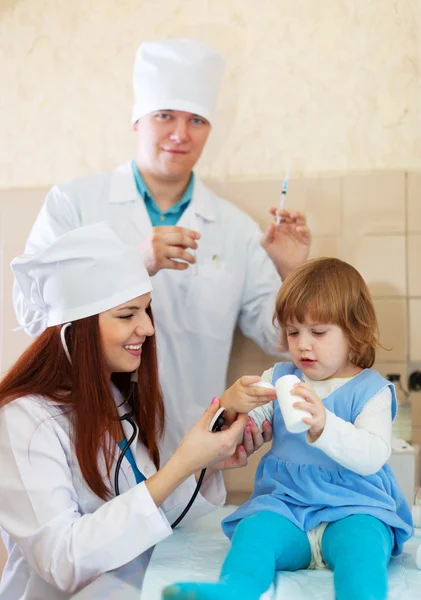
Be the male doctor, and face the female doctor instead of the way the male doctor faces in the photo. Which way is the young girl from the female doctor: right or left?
left

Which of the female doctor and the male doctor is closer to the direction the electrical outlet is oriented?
the female doctor

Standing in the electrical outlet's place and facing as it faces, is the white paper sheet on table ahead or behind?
ahead

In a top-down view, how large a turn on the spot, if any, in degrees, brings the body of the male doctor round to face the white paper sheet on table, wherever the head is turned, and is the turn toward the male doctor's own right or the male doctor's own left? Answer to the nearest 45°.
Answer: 0° — they already face it

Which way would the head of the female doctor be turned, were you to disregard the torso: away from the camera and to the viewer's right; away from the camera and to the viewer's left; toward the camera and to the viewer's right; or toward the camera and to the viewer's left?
toward the camera and to the viewer's right

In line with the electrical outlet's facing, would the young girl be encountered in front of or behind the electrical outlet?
in front

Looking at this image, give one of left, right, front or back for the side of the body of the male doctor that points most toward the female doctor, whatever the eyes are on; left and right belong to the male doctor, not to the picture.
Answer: front

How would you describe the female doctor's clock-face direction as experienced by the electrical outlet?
The female doctor is roughly at 1 o'clock from the electrical outlet.

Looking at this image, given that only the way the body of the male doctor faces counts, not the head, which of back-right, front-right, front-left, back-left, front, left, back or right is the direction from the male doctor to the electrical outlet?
left

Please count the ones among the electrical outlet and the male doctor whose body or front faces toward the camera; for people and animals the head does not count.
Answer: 2

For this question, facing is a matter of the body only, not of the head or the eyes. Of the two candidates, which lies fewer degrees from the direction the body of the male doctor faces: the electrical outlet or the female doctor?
the female doctor

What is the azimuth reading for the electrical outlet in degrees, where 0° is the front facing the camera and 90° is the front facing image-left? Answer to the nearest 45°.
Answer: approximately 0°

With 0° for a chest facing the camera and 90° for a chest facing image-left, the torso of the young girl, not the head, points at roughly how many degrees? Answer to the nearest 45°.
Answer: approximately 45°
